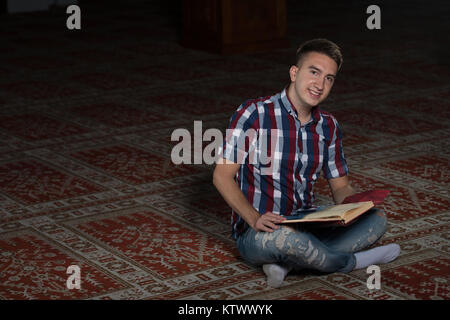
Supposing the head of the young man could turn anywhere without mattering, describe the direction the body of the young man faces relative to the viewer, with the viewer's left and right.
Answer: facing the viewer and to the right of the viewer

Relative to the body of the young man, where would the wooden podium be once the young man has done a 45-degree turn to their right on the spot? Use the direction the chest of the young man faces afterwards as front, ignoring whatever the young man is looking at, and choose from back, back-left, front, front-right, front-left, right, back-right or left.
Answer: back
